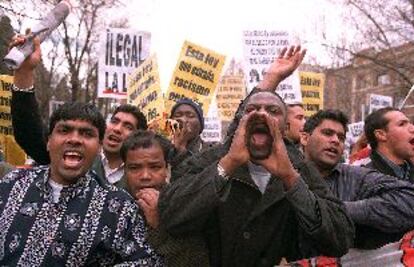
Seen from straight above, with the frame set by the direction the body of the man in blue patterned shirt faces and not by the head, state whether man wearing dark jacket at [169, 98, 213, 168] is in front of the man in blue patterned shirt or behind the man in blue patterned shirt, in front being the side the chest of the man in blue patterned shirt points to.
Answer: behind

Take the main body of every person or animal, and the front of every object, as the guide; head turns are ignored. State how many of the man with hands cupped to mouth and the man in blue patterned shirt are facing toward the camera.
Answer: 2

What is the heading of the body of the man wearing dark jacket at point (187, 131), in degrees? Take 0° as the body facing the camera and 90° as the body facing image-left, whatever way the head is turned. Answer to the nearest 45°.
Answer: approximately 45°

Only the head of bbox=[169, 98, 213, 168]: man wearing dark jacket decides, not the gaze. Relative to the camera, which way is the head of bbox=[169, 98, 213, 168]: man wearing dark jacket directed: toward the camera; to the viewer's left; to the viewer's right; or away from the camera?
toward the camera

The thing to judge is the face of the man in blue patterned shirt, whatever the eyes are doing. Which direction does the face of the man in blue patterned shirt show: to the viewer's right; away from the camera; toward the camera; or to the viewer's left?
toward the camera

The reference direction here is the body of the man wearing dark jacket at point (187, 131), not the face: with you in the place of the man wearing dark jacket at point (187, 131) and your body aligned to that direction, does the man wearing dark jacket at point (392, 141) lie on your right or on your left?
on your left

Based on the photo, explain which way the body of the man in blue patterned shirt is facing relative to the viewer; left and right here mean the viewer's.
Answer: facing the viewer

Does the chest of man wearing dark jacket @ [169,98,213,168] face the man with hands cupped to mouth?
no

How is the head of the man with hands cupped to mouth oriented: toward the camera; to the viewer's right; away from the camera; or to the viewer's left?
toward the camera

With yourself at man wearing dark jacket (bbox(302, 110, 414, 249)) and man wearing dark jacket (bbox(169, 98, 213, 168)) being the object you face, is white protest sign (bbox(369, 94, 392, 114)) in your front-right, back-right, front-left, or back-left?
front-right

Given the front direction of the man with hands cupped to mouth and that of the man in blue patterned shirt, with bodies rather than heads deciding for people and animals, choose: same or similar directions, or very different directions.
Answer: same or similar directions

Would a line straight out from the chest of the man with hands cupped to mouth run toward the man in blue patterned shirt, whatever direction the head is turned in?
no

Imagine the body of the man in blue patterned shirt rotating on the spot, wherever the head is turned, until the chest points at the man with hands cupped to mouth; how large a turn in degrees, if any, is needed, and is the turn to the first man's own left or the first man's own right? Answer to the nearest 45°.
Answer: approximately 90° to the first man's own left

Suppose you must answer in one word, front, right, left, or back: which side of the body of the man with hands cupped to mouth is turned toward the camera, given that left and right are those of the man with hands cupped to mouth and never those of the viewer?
front

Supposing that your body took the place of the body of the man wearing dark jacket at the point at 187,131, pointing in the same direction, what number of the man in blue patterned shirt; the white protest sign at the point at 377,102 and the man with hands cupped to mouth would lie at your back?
1
